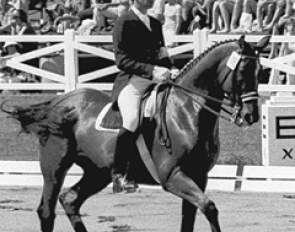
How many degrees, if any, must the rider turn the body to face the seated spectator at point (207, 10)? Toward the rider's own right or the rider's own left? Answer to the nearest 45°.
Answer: approximately 135° to the rider's own left

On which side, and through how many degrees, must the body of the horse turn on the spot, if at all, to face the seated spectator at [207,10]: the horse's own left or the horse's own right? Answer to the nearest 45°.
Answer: approximately 135° to the horse's own left

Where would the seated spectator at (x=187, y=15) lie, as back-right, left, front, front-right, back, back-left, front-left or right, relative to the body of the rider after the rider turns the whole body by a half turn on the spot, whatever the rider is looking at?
front-right

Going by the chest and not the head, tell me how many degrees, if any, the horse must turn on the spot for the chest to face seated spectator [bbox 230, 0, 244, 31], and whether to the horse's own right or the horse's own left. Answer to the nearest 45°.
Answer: approximately 135° to the horse's own left

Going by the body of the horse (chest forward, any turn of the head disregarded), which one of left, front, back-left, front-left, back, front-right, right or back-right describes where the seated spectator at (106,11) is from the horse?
back-left

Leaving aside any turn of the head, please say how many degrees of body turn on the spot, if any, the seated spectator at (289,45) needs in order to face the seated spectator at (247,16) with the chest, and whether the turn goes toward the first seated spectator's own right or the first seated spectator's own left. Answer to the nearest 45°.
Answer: approximately 135° to the first seated spectator's own right
